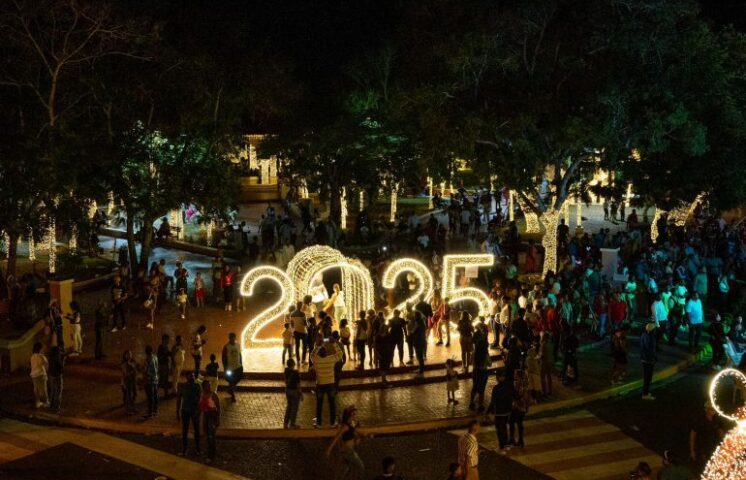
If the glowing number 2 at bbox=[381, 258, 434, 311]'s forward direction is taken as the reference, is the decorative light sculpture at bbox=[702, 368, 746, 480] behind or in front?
in front

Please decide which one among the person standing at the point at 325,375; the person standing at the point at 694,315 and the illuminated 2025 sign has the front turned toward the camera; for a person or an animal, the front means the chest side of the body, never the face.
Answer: the illuminated 2025 sign

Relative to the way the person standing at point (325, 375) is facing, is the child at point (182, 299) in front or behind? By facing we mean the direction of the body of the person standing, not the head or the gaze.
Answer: in front

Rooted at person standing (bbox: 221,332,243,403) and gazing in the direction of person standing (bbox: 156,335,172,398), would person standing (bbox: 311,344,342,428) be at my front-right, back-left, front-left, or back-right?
back-left

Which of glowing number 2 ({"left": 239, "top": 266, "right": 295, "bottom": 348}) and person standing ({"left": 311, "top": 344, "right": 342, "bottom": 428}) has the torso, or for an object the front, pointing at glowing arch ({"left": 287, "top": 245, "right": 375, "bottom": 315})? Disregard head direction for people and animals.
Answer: the person standing

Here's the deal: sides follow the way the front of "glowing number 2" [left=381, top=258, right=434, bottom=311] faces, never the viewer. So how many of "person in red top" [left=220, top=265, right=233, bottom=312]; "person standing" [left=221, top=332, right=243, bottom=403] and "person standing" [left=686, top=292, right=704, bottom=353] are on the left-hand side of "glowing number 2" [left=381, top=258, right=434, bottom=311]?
1

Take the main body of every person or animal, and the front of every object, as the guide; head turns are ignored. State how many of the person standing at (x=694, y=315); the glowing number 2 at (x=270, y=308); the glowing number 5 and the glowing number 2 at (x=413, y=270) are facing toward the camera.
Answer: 3

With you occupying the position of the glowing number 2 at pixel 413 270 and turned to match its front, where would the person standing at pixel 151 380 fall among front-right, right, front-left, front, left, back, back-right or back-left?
front-right

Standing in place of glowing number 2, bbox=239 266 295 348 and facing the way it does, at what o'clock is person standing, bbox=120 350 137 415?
The person standing is roughly at 1 o'clock from the glowing number 2.

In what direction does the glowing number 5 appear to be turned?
toward the camera

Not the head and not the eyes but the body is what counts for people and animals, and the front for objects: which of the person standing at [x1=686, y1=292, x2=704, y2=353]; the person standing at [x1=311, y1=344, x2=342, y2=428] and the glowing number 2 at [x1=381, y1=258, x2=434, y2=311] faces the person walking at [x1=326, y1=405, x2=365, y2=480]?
the glowing number 2

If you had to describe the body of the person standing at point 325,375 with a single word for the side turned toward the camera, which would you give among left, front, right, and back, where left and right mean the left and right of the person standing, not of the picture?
back

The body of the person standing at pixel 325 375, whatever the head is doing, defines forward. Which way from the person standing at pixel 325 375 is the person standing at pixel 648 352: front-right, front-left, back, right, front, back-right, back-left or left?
right

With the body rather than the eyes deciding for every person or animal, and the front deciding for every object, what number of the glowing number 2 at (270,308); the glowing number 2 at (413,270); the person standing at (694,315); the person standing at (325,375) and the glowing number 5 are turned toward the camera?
3

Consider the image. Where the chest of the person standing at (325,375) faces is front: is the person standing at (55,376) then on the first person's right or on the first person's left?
on the first person's left

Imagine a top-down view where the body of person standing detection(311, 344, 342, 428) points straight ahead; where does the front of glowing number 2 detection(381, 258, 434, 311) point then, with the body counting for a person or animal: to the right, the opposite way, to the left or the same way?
the opposite way

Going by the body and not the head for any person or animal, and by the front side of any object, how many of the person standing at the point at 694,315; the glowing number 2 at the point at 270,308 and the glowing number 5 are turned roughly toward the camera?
2

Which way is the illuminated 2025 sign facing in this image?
toward the camera
